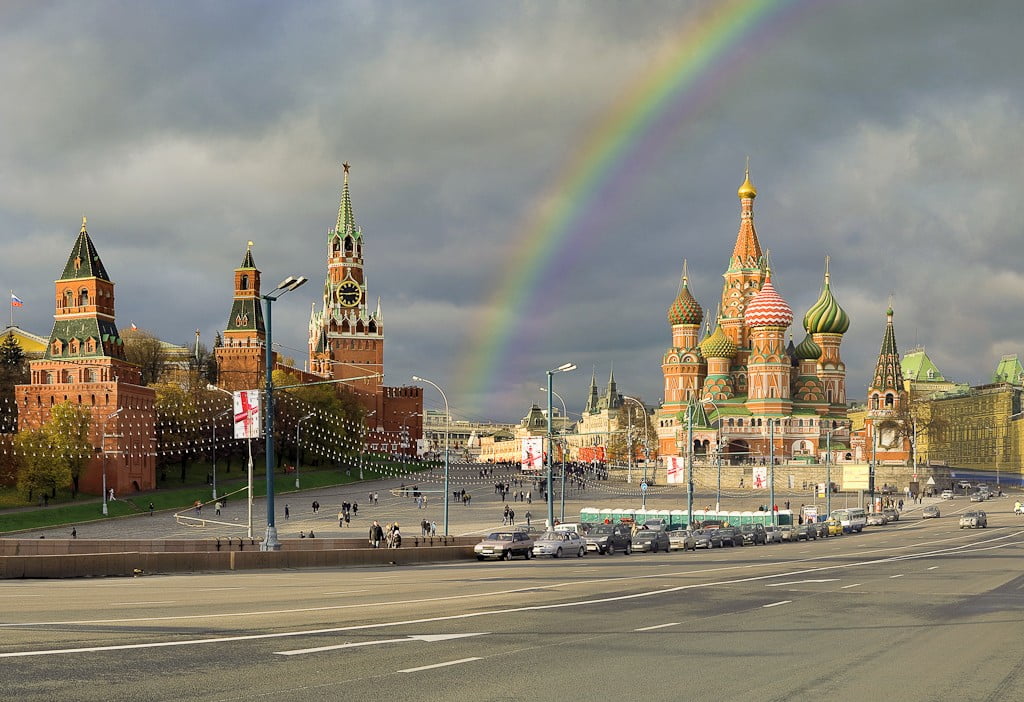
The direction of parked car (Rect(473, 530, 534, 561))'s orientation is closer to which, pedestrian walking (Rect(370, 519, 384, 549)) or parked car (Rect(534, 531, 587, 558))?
the pedestrian walking

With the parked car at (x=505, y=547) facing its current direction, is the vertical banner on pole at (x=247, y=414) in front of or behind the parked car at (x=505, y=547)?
in front

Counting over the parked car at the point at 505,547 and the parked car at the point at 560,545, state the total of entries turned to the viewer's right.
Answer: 0

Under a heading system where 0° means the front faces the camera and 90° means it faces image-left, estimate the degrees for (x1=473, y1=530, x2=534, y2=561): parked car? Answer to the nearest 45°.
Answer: approximately 45°

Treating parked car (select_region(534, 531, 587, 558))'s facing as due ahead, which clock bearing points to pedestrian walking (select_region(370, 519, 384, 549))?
The pedestrian walking is roughly at 1 o'clock from the parked car.

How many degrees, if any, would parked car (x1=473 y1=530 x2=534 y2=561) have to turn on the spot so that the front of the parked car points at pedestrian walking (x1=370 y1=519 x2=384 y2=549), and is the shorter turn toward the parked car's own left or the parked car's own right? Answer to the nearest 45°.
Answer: approximately 45° to the parked car's own right

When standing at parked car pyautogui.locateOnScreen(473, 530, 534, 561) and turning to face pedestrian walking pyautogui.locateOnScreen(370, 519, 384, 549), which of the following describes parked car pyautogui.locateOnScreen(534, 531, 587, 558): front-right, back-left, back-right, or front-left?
back-right

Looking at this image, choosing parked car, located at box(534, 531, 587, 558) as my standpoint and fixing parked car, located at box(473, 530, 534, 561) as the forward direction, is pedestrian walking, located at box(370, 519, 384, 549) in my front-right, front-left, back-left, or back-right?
front-right

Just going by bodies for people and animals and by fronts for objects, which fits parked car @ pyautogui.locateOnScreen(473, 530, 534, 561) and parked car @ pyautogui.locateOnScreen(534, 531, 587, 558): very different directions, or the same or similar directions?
same or similar directions

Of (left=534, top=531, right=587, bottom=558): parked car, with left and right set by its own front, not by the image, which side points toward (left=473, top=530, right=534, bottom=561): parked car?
front

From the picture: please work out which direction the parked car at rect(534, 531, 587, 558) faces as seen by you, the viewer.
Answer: facing the viewer and to the left of the viewer
